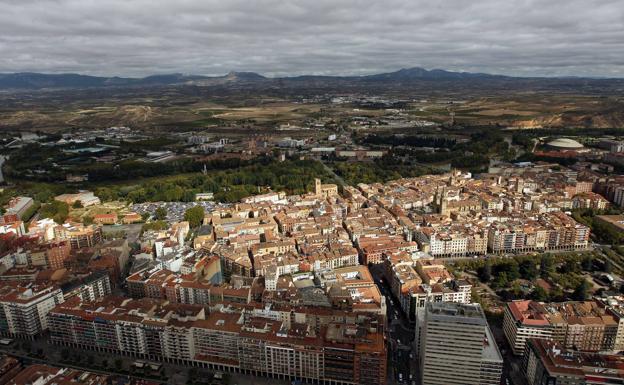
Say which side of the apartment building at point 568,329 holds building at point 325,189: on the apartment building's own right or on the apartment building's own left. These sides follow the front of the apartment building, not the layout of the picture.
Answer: on the apartment building's own right

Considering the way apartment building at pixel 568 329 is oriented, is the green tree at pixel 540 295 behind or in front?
behind

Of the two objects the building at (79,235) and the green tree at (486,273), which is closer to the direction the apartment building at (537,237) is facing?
the green tree

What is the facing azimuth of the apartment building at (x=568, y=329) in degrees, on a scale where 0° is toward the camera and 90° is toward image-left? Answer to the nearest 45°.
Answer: approximately 0°

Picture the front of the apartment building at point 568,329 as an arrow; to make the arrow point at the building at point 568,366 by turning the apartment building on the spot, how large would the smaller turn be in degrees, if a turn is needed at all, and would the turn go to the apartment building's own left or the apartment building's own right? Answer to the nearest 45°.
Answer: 0° — it already faces it

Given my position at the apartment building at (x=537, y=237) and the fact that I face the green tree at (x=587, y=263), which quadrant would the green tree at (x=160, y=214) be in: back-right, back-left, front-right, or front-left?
back-right

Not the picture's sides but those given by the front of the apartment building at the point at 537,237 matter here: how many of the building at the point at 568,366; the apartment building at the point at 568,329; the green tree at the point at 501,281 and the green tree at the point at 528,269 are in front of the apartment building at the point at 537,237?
4

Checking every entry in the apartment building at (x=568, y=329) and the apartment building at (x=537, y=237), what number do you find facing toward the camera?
2

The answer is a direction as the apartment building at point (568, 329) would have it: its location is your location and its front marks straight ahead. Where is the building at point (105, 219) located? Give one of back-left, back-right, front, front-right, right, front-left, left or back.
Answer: right

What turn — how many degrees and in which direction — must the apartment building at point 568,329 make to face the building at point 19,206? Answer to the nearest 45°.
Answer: approximately 90° to its right

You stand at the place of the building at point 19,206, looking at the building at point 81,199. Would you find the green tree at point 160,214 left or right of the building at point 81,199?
right

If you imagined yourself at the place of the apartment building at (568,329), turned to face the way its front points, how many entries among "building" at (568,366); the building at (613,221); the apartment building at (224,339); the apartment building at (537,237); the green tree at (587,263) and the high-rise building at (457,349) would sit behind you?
3
